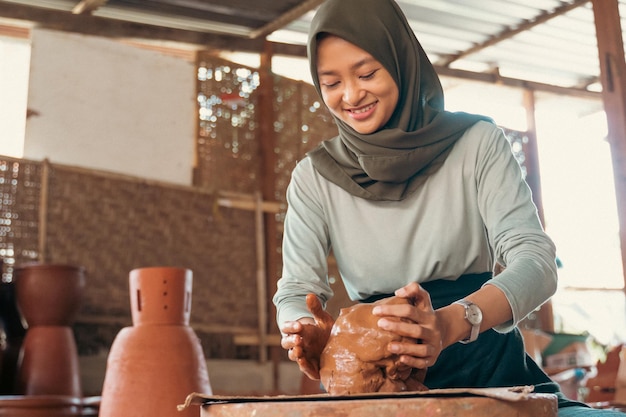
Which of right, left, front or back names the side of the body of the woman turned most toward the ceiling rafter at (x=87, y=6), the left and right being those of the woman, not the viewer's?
right

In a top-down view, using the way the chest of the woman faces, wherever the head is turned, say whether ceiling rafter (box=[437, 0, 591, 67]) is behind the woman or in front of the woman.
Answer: behind

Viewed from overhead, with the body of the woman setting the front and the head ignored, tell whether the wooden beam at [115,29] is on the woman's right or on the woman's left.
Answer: on the woman's right

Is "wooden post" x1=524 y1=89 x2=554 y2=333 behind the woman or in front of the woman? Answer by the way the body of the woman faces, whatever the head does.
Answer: behind

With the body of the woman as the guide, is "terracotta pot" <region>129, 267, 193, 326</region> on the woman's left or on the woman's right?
on the woman's right

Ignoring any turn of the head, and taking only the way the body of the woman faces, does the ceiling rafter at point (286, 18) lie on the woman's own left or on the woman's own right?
on the woman's own right

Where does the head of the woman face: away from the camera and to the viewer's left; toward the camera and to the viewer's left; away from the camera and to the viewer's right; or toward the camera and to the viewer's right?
toward the camera and to the viewer's left

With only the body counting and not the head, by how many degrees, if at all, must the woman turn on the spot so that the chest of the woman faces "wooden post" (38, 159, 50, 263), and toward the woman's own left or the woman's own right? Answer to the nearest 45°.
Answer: approximately 90° to the woman's own right

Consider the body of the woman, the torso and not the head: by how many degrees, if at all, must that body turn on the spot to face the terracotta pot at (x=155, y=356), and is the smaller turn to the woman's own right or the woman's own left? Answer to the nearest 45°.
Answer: approximately 90° to the woman's own right

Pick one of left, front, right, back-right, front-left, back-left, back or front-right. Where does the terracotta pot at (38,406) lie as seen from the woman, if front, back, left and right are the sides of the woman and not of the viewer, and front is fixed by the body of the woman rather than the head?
right

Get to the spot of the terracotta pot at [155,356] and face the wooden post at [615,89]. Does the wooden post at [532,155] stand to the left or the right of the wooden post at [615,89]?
left

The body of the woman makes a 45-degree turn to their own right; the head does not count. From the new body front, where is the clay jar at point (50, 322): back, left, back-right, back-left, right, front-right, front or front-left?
front-right
